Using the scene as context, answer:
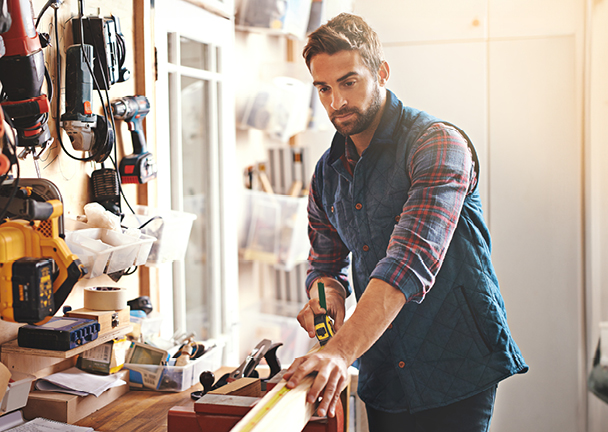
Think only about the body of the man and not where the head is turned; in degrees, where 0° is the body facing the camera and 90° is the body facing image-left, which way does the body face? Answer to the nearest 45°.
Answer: approximately 45°

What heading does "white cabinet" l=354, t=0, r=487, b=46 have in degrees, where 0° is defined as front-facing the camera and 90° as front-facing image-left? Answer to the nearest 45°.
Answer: approximately 0°

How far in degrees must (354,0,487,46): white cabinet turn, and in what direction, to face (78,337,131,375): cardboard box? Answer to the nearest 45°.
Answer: approximately 45° to its right

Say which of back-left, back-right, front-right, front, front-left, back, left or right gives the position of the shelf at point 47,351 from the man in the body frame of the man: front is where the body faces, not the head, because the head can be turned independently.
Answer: front-right

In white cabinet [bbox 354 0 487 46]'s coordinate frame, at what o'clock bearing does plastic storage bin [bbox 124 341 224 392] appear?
The plastic storage bin is roughly at 1 o'clock from the white cabinet.

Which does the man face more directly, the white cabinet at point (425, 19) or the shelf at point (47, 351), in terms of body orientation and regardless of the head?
the shelf

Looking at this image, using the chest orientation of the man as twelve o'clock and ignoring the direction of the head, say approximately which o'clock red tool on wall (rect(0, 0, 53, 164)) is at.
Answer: The red tool on wall is roughly at 1 o'clock from the man.

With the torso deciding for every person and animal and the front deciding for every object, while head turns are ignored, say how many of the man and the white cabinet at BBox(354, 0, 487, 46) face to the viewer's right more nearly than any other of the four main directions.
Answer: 0

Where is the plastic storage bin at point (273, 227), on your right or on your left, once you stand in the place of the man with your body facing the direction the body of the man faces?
on your right

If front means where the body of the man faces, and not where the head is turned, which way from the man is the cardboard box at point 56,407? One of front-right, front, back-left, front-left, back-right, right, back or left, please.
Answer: front-right

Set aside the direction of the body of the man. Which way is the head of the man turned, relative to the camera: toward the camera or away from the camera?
toward the camera

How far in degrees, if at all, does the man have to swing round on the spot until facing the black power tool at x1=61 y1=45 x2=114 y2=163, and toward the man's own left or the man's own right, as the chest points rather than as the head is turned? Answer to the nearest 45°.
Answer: approximately 45° to the man's own right

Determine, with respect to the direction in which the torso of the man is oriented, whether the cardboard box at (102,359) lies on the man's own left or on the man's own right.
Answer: on the man's own right
